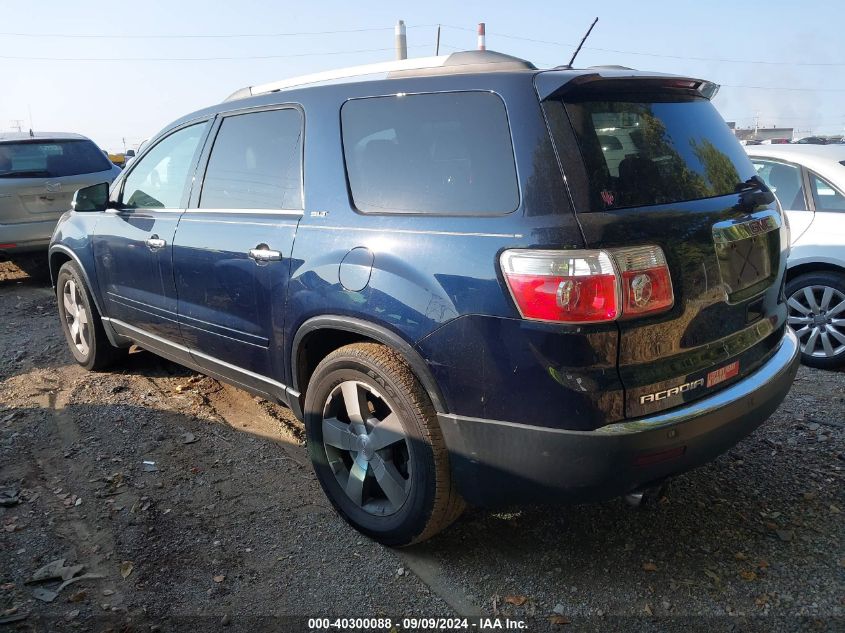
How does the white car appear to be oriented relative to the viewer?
to the viewer's left

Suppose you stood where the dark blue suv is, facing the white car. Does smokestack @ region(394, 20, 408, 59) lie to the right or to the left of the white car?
left

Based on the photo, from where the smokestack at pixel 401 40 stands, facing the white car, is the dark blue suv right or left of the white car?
right

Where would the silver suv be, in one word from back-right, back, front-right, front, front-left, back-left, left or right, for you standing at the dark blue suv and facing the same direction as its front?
front

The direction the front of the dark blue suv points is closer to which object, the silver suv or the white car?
the silver suv

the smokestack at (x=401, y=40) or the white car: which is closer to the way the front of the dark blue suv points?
the smokestack

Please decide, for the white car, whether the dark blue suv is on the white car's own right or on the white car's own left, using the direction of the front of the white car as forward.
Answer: on the white car's own left

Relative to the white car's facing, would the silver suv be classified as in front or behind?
in front

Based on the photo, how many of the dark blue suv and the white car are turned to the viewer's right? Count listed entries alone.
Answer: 0

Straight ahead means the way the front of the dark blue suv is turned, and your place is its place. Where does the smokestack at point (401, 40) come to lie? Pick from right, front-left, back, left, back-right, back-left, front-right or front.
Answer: front-right

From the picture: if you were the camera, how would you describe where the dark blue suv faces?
facing away from the viewer and to the left of the viewer

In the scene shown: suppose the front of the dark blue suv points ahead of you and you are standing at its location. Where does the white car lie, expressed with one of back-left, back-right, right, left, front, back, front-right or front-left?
right
